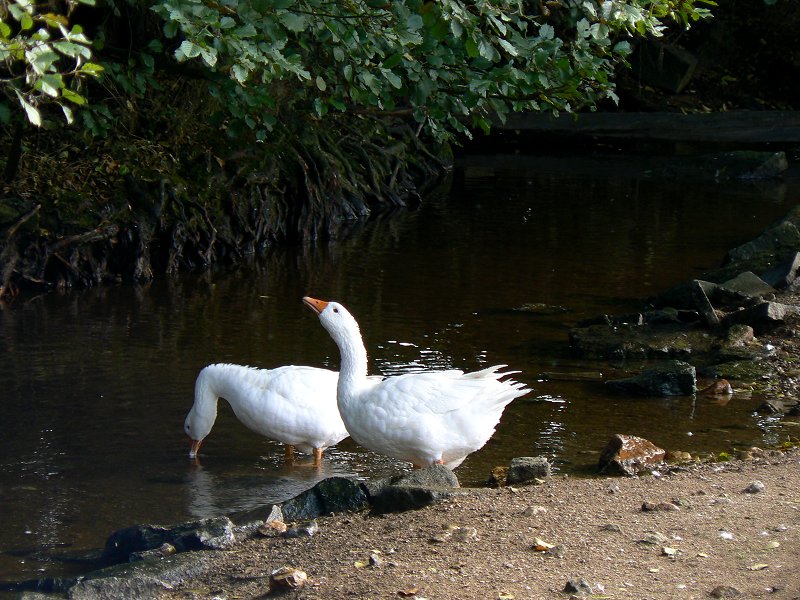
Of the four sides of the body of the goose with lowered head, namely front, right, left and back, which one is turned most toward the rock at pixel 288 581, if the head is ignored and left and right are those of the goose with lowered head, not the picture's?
left

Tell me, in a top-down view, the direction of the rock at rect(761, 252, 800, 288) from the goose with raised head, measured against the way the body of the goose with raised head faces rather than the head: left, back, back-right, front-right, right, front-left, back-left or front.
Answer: back-right

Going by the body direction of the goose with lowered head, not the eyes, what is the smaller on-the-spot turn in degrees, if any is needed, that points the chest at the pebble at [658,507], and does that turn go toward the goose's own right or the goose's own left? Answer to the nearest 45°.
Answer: approximately 135° to the goose's own left

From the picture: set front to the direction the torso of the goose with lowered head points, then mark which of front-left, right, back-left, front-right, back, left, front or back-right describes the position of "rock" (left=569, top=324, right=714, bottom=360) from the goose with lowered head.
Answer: back-right

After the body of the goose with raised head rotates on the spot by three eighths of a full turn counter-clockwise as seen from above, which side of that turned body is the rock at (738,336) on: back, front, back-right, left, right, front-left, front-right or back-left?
left

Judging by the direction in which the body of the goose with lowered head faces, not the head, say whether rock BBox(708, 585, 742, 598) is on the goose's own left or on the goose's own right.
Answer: on the goose's own left

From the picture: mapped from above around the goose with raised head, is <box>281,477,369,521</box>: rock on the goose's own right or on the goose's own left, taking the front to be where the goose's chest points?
on the goose's own left

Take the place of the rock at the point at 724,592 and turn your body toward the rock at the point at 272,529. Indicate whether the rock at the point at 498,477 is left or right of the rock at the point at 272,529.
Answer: right

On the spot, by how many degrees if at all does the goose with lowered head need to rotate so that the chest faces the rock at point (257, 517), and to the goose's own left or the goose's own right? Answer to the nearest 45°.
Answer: approximately 90° to the goose's own left

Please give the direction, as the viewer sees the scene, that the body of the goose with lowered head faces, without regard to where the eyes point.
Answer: to the viewer's left

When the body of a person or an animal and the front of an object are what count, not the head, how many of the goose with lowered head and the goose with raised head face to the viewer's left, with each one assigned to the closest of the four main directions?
2

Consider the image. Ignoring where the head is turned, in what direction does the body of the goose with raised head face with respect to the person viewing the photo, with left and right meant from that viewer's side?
facing to the left of the viewer

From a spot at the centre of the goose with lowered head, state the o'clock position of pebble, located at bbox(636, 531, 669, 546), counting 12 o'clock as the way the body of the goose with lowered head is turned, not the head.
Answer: The pebble is roughly at 8 o'clock from the goose with lowered head.
